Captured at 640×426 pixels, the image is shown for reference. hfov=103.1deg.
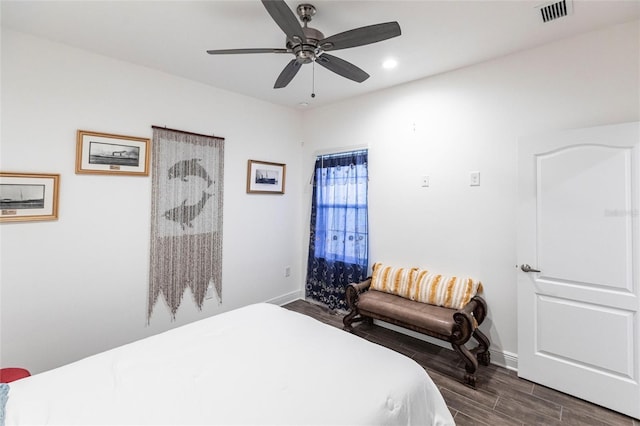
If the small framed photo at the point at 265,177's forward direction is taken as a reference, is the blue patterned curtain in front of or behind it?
in front

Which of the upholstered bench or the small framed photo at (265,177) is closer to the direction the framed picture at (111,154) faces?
the upholstered bench

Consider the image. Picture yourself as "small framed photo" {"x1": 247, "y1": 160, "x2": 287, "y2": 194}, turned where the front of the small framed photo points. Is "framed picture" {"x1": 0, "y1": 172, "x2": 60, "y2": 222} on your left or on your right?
on your right

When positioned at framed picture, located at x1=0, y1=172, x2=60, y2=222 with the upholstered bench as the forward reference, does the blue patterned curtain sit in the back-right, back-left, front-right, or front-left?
front-left

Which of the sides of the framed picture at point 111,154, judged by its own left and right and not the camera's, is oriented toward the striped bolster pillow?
front

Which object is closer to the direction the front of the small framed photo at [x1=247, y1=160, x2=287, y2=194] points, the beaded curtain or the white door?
the white door

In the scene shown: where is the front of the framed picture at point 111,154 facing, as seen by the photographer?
facing the viewer and to the right of the viewer

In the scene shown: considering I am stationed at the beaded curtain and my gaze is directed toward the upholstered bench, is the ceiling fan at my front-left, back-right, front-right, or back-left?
front-right

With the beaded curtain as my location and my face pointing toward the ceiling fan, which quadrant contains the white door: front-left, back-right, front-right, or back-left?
front-left

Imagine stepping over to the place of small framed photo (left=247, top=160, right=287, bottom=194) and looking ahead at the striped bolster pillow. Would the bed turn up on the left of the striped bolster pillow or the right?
right

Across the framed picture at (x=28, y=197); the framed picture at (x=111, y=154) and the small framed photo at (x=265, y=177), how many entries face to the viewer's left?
0

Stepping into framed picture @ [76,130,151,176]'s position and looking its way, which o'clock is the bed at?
The bed is roughly at 1 o'clock from the framed picture.

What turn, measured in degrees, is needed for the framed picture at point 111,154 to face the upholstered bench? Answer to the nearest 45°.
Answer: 0° — it already faces it

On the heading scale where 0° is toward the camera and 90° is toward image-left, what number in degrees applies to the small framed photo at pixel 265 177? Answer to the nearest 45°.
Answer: approximately 315°

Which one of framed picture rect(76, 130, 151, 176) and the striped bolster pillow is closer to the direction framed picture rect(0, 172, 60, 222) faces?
the striped bolster pillow

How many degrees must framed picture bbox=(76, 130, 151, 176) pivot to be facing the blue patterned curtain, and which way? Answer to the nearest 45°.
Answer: approximately 45° to its left

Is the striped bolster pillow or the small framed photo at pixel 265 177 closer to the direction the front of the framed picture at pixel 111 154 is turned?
the striped bolster pillow

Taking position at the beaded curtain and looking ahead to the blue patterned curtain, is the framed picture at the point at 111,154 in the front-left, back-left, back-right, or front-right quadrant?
back-right
